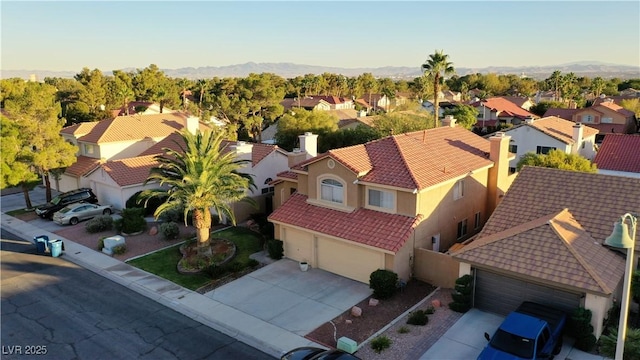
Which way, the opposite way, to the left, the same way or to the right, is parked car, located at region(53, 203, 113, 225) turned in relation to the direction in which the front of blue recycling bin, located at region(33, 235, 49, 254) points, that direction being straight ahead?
the opposite way

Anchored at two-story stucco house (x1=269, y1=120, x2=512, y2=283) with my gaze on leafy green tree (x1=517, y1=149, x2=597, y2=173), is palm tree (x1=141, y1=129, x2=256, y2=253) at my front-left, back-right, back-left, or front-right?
back-left

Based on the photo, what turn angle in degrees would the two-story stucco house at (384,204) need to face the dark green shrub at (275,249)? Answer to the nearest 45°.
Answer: approximately 45° to its right

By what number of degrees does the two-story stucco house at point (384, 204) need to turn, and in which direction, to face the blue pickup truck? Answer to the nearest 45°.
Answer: approximately 90° to its left

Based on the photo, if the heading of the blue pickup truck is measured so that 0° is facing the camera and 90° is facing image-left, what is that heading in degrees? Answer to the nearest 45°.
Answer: approximately 45°

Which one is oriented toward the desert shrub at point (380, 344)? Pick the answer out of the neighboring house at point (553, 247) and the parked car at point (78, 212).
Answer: the neighboring house

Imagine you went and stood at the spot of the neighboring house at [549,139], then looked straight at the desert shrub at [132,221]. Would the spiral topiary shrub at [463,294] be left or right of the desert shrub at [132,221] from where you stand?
left

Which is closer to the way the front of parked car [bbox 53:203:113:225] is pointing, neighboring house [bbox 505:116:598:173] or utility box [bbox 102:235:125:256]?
the neighboring house

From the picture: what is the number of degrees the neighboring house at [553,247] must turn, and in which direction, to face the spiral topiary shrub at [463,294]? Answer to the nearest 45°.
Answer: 0° — it already faces it

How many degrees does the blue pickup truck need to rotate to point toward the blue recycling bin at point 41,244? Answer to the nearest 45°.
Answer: approximately 45° to its right

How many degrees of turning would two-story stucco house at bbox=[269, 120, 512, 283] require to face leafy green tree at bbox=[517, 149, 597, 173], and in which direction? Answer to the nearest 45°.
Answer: approximately 180°
